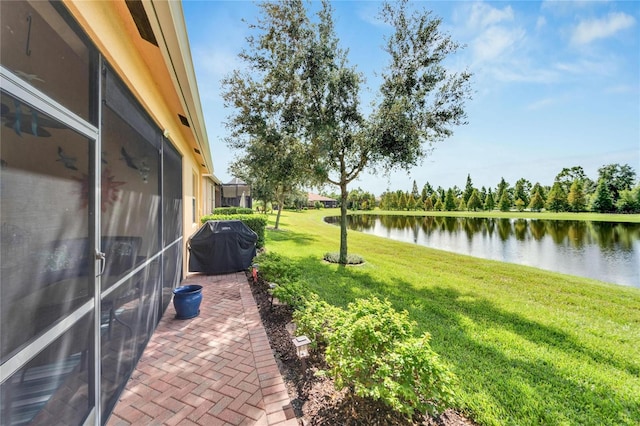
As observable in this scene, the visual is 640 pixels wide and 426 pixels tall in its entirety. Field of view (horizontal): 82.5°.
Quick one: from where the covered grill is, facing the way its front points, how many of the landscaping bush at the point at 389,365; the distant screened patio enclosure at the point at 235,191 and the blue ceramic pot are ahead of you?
2

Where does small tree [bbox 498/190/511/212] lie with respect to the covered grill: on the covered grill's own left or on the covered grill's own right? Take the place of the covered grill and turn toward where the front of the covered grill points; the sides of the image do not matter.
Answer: on the covered grill's own left

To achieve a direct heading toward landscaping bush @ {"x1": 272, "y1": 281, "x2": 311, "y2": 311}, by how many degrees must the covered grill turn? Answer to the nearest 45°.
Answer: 0° — it already faces it

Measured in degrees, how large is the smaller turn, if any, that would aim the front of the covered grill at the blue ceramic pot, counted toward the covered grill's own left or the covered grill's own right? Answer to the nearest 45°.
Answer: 0° — it already faces it

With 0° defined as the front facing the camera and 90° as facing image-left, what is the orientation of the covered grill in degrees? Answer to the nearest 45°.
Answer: approximately 0°

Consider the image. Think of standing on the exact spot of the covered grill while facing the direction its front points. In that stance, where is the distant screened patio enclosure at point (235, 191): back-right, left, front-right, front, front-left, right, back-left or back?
back

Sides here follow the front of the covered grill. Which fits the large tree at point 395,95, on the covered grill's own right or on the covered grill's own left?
on the covered grill's own left
